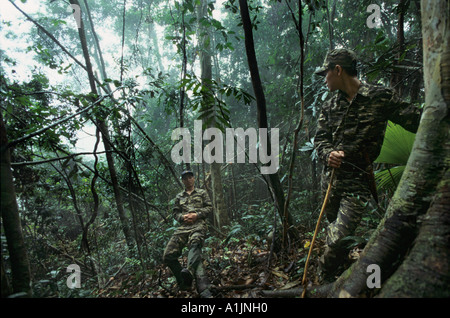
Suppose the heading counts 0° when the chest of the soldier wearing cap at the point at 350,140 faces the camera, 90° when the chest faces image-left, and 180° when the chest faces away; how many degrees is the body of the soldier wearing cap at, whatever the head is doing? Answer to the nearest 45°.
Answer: approximately 45°

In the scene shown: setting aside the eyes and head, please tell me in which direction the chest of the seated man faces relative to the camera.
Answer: toward the camera

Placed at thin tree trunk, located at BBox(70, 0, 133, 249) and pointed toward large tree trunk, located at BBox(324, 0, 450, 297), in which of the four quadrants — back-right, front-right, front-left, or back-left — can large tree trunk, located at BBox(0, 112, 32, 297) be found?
front-right

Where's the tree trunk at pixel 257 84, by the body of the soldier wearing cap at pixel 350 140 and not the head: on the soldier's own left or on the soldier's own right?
on the soldier's own right

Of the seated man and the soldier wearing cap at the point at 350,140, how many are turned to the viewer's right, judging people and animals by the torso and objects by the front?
0

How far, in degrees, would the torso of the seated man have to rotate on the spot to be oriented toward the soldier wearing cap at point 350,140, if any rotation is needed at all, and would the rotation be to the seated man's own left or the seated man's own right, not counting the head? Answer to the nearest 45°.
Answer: approximately 45° to the seated man's own left

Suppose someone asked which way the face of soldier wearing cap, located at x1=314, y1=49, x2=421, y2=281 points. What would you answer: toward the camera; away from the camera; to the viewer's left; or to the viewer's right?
to the viewer's left

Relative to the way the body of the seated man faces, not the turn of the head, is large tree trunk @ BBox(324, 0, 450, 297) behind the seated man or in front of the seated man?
in front
